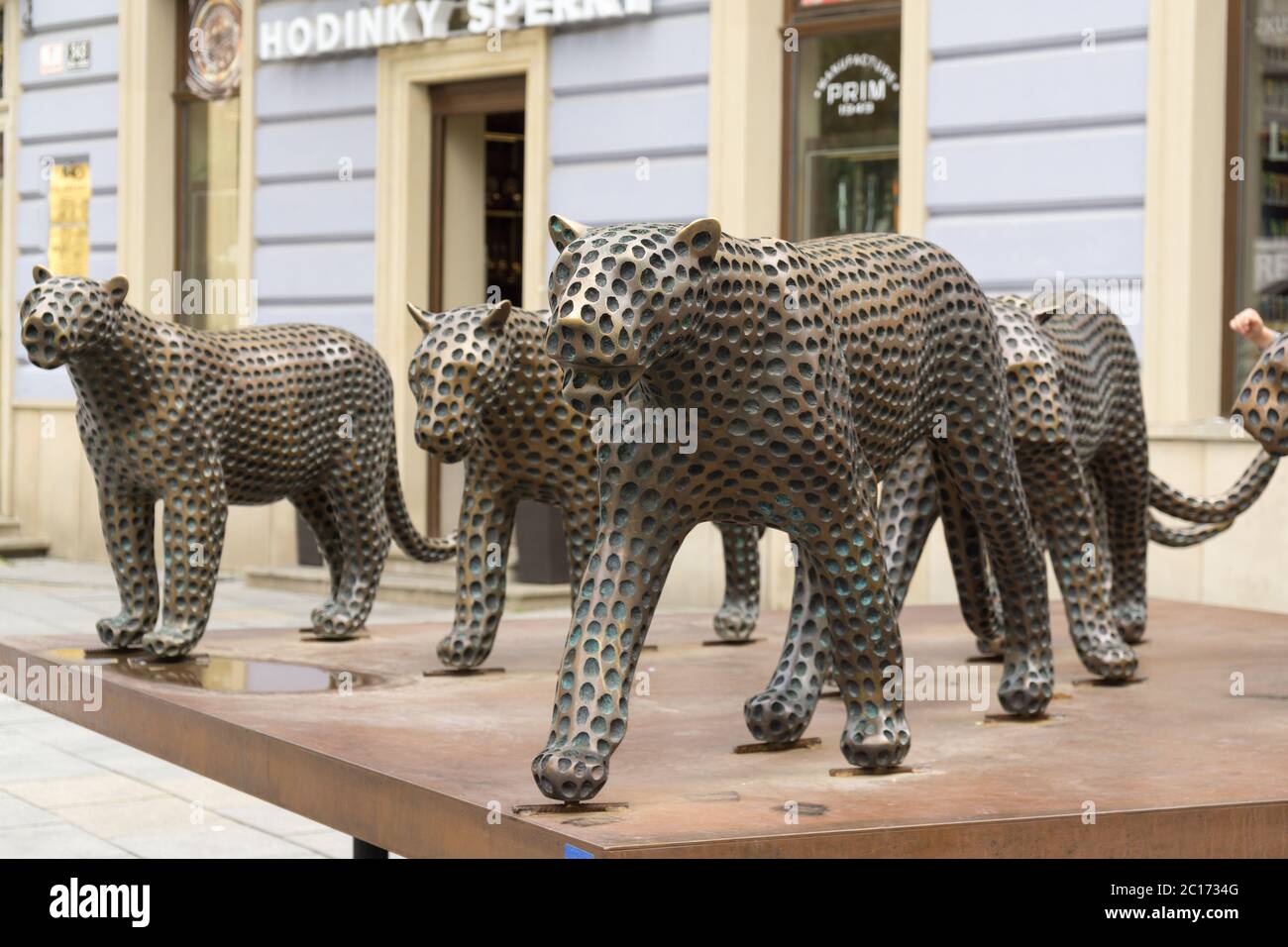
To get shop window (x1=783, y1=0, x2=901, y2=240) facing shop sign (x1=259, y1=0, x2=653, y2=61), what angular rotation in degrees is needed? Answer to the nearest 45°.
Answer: approximately 135° to its right

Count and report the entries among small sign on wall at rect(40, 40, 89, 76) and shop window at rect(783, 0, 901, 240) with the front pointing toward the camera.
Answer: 2

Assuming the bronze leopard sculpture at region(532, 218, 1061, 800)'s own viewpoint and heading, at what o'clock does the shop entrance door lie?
The shop entrance door is roughly at 4 o'clock from the bronze leopard sculpture.

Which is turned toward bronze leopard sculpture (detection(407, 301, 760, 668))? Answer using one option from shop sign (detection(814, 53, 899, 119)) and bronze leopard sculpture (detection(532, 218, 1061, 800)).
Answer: the shop sign

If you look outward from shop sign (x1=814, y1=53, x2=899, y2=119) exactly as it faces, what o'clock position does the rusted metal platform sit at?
The rusted metal platform is roughly at 12 o'clock from the shop sign.

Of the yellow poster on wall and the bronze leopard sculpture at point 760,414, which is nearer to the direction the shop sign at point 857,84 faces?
the bronze leopard sculpture

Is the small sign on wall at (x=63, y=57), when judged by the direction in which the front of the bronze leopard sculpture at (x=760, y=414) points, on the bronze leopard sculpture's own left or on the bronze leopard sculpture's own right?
on the bronze leopard sculpture's own right

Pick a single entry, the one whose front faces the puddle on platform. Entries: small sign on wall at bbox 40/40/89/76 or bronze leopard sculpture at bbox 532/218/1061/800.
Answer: the small sign on wall

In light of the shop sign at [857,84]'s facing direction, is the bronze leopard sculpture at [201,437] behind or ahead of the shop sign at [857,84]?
ahead

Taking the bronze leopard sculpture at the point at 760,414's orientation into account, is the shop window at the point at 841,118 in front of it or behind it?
behind
